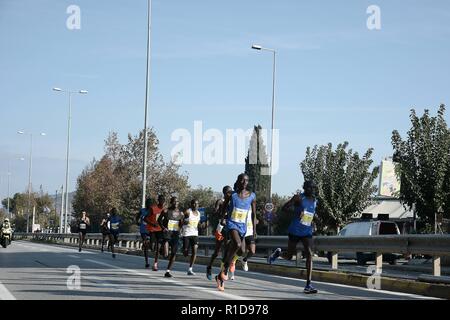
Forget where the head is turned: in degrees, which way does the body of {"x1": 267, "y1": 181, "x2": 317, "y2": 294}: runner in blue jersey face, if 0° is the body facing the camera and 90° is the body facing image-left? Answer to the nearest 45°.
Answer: approximately 315°

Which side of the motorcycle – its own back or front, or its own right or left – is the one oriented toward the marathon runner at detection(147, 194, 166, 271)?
front

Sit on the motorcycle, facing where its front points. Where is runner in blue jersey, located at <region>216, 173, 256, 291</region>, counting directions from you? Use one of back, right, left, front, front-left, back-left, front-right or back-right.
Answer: front

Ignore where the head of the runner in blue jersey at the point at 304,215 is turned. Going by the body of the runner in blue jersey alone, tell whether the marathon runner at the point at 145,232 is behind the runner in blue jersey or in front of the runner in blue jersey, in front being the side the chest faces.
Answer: behind

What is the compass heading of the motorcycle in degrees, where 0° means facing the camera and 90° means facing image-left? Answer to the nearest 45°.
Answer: approximately 0°

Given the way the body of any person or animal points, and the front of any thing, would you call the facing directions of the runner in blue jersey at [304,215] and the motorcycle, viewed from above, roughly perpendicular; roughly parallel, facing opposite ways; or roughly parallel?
roughly parallel

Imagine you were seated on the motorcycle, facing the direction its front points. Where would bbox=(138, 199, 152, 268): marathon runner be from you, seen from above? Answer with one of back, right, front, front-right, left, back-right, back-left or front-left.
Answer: front

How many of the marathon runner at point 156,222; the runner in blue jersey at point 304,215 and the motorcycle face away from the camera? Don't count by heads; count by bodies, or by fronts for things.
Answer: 0

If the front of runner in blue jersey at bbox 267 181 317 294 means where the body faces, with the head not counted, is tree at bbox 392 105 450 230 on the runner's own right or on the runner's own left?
on the runner's own left

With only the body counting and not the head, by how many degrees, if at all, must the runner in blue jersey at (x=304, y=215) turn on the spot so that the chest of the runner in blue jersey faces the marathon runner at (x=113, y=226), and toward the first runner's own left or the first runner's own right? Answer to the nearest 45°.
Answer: approximately 180°

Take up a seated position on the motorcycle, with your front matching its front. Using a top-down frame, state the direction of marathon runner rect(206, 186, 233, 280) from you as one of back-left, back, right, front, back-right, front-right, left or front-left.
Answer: front

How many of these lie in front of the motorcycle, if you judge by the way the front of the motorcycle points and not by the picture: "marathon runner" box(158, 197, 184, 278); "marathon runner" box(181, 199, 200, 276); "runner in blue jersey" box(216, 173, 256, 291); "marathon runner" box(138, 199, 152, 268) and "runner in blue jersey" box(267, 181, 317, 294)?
5

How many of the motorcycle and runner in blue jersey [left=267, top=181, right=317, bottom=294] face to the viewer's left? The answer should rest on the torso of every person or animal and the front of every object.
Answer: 0

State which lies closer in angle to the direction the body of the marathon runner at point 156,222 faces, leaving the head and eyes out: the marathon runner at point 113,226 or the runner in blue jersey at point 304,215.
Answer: the runner in blue jersey

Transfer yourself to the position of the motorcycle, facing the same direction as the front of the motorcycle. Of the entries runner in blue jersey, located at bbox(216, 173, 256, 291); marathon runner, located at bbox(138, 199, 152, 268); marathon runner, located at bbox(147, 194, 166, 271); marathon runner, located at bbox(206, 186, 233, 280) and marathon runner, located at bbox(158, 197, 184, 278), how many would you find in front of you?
5
